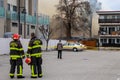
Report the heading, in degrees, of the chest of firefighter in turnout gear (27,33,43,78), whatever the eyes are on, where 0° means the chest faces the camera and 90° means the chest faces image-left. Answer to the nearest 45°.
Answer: approximately 135°

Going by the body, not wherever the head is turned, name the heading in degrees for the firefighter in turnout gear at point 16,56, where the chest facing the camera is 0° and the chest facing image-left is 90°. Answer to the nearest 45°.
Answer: approximately 225°

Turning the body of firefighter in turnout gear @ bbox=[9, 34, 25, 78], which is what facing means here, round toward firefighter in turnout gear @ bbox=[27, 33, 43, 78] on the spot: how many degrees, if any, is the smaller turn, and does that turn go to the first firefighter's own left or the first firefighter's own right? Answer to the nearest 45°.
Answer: approximately 45° to the first firefighter's own right

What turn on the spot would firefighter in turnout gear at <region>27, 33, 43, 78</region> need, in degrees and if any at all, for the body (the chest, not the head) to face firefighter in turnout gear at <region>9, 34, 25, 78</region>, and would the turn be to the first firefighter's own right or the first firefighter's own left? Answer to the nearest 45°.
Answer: approximately 45° to the first firefighter's own left
